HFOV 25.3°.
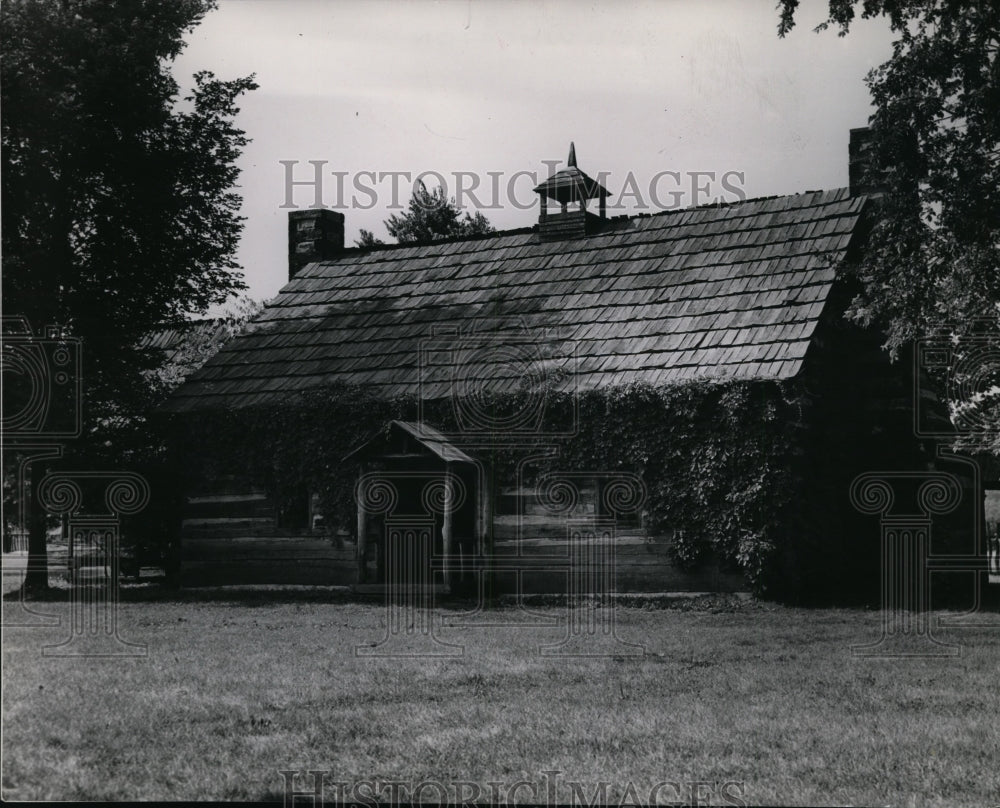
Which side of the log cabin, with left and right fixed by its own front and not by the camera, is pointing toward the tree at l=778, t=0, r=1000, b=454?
left

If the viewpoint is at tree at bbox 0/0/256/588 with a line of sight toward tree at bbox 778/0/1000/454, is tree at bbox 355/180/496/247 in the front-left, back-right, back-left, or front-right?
front-left

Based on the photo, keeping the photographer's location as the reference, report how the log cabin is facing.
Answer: facing the viewer and to the left of the viewer

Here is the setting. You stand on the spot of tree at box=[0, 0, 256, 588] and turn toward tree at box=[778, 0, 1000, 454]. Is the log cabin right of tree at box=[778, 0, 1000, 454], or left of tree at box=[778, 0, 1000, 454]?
left
